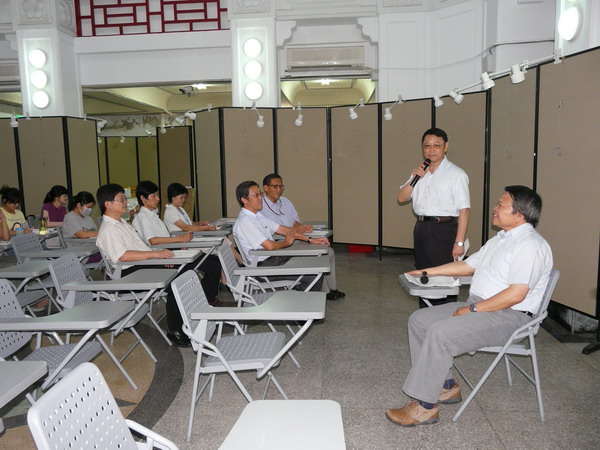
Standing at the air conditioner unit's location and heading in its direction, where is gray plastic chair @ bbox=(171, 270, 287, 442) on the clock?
The gray plastic chair is roughly at 12 o'clock from the air conditioner unit.

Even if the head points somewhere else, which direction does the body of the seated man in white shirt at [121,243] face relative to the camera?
to the viewer's right

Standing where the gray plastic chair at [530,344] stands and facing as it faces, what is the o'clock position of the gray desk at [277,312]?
The gray desk is roughly at 11 o'clock from the gray plastic chair.

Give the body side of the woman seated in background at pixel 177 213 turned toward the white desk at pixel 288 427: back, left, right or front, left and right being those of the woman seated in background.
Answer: right

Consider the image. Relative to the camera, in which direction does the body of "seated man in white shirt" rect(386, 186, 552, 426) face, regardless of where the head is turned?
to the viewer's left

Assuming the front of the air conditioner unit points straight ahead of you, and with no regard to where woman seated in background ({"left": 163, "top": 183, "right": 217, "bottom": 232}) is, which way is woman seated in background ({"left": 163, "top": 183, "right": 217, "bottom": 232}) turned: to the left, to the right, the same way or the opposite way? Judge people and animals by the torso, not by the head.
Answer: to the left

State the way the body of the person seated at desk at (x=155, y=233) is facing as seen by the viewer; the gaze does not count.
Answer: to the viewer's right

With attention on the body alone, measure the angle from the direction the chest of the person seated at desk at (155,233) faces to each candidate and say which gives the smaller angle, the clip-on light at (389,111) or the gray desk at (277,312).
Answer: the clip-on light

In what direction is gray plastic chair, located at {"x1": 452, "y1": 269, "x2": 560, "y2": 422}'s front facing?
to the viewer's left

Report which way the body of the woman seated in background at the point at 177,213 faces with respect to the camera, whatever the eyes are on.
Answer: to the viewer's right
